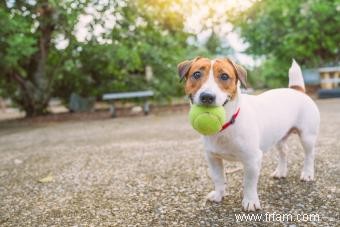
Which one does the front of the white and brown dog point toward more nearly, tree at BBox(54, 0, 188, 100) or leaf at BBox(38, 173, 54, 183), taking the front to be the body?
the leaf

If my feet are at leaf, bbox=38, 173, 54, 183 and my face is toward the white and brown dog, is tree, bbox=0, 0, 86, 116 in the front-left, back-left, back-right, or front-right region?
back-left

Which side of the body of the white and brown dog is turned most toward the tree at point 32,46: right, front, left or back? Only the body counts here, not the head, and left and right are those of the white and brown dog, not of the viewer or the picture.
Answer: right

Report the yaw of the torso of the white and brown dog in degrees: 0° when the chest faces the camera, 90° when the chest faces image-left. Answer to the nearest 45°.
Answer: approximately 45°

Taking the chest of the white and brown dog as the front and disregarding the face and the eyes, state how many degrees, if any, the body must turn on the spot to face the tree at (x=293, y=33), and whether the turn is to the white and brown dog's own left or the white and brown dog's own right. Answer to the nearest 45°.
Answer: approximately 135° to the white and brown dog's own right

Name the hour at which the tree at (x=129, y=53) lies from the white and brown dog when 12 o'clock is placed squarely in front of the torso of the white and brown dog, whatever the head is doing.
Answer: The tree is roughly at 4 o'clock from the white and brown dog.

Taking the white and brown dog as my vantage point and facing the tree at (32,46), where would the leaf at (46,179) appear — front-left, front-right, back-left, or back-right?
front-left

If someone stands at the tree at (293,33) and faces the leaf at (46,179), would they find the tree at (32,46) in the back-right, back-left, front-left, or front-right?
front-right

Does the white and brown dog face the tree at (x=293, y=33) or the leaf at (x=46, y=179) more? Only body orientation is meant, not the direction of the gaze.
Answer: the leaf
